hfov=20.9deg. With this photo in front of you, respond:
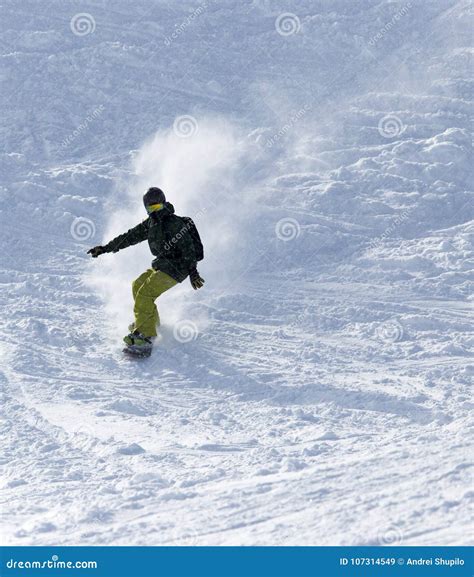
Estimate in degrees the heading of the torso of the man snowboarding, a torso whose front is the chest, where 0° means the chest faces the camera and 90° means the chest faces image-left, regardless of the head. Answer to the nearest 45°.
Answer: approximately 45°
